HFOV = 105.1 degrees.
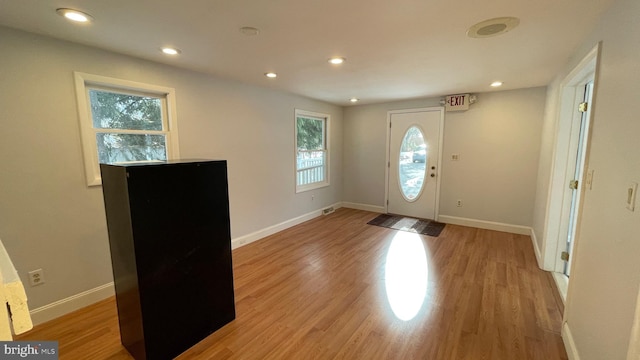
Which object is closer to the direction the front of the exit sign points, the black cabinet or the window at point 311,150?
the black cabinet

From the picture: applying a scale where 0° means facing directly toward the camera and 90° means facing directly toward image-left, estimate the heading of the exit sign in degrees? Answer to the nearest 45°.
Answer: approximately 0°

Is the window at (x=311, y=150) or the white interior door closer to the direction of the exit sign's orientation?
the white interior door

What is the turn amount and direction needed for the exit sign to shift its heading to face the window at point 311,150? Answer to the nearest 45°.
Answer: approximately 90° to its right

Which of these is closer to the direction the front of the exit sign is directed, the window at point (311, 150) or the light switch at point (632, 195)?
the light switch
